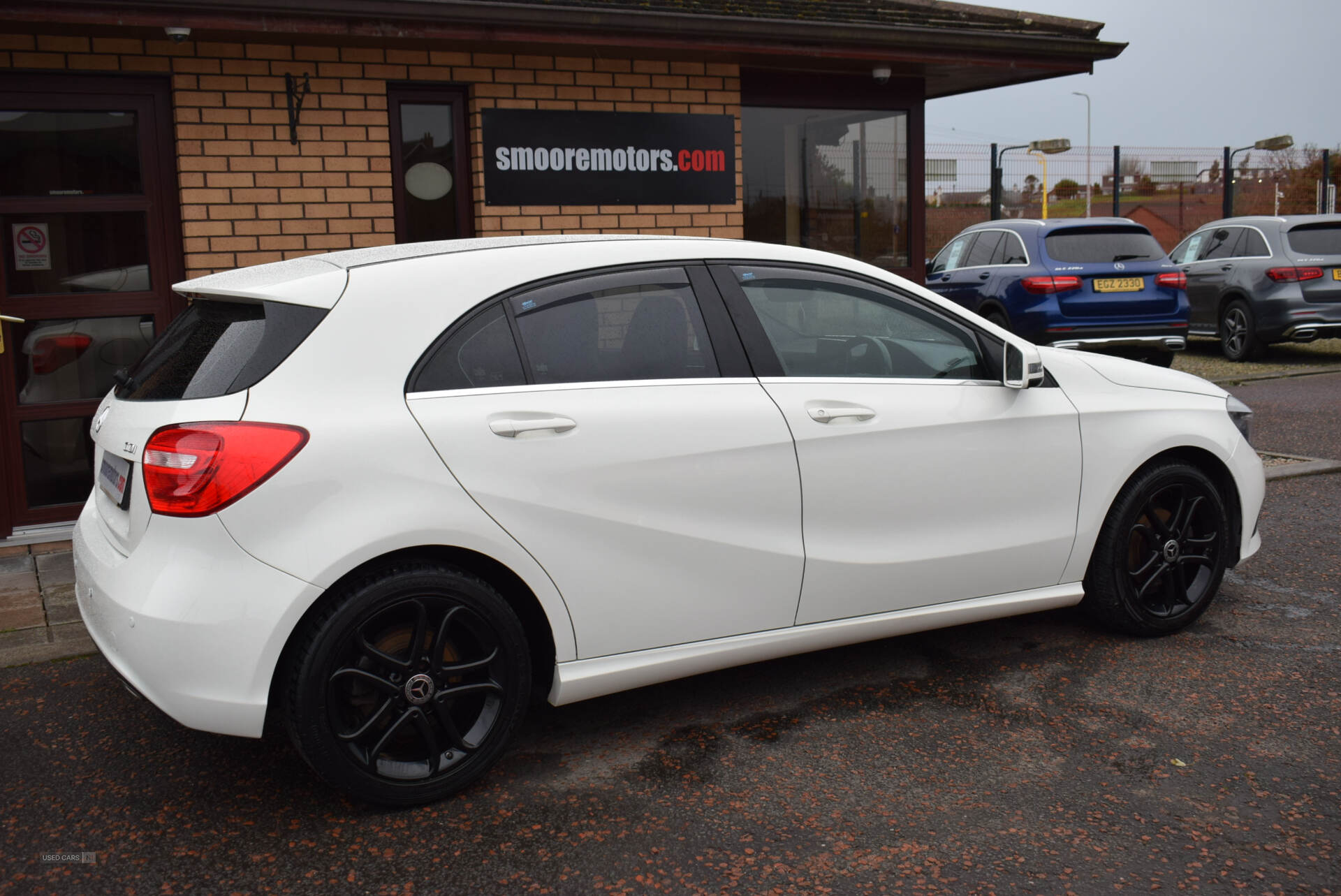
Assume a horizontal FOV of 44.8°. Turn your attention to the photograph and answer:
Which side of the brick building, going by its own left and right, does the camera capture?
front

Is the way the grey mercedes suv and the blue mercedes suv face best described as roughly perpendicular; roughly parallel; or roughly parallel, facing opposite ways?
roughly parallel

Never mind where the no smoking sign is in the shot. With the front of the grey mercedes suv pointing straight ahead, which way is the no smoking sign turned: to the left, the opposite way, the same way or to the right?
the opposite way

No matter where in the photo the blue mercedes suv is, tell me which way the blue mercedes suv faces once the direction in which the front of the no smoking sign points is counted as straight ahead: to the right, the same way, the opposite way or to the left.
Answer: the opposite way

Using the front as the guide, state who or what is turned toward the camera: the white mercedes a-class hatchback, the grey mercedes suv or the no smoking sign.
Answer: the no smoking sign

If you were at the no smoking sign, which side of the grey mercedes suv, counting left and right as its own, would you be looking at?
left

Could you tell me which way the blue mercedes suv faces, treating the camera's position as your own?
facing away from the viewer and to the left of the viewer

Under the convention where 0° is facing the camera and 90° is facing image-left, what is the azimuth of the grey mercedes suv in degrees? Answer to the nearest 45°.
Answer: approximately 135°

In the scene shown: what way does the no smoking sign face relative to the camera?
toward the camera

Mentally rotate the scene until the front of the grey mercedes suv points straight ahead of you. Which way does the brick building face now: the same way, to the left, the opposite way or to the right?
the opposite way

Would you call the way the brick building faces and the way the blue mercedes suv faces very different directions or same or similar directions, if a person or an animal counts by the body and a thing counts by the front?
very different directions

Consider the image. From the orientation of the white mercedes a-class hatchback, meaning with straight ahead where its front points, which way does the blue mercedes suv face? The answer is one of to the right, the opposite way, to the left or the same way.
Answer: to the left

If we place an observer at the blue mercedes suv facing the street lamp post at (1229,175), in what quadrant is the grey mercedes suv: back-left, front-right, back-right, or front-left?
front-right

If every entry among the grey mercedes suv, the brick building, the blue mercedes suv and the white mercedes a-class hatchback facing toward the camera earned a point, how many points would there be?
1

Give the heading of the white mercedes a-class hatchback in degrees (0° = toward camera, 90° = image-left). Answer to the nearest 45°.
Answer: approximately 225°

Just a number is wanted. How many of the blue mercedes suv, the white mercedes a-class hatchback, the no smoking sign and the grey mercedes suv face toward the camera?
1
